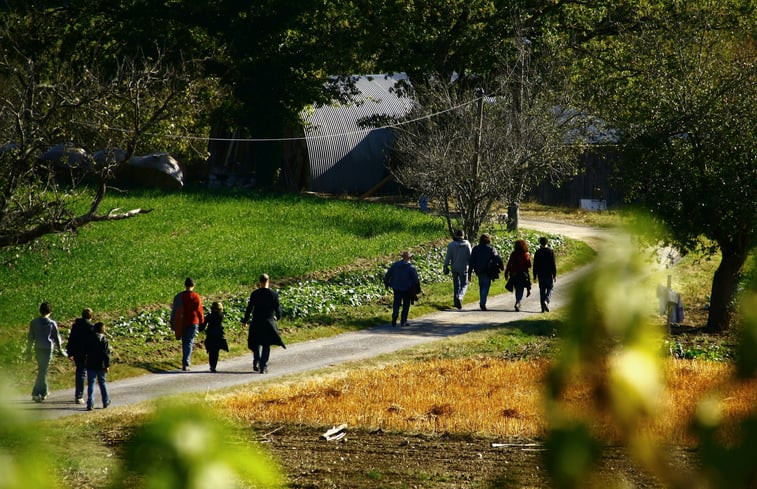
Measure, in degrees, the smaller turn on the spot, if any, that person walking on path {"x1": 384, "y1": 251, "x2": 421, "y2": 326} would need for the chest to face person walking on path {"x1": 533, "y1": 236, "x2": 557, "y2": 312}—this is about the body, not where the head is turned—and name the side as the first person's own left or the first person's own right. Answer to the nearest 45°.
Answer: approximately 45° to the first person's own right

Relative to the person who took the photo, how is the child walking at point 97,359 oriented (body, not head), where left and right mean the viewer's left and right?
facing away from the viewer and to the right of the viewer

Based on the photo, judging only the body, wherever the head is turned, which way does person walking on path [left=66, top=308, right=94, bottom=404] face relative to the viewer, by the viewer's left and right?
facing away from the viewer and to the right of the viewer

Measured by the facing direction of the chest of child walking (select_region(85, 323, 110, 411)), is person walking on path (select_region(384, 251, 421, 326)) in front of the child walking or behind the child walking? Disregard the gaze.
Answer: in front

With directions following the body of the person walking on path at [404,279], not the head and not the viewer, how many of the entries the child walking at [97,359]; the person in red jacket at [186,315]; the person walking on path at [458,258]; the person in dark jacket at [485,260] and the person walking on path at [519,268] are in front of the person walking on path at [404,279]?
3

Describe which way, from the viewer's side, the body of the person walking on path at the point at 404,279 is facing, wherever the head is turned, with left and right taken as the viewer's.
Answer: facing away from the viewer and to the right of the viewer

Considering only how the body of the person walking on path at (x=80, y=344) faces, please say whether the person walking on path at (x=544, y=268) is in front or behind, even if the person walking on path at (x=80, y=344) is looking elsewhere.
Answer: in front

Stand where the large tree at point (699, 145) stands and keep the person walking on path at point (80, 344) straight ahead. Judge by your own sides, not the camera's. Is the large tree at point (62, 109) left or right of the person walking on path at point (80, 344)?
right

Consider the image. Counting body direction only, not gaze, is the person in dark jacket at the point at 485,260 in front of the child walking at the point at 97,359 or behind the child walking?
in front

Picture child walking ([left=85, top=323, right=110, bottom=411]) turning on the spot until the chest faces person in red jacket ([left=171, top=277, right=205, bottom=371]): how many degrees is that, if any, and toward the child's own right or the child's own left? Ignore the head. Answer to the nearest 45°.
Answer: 0° — they already face them
